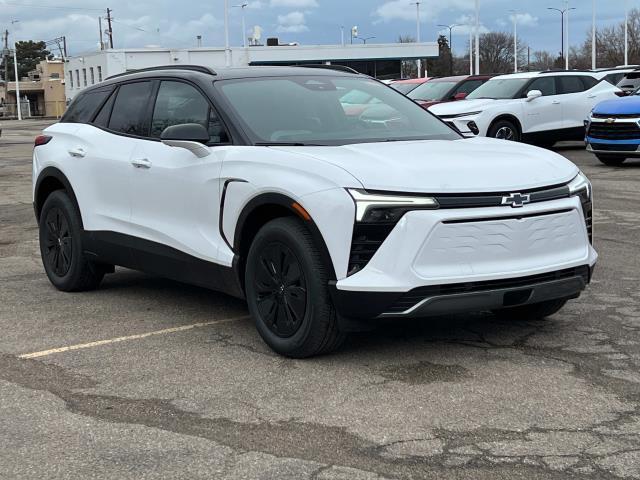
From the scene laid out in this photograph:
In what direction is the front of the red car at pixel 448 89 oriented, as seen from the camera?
facing the viewer and to the left of the viewer

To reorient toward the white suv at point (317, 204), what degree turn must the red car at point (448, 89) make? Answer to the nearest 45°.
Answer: approximately 45° to its left

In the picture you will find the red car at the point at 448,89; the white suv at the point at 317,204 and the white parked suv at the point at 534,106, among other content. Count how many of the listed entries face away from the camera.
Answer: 0

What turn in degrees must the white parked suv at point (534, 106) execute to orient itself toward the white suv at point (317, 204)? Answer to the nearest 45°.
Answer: approximately 45° to its left

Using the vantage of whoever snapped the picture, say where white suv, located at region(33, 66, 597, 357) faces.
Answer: facing the viewer and to the right of the viewer

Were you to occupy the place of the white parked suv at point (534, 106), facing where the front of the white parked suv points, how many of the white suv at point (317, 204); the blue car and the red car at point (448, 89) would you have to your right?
1

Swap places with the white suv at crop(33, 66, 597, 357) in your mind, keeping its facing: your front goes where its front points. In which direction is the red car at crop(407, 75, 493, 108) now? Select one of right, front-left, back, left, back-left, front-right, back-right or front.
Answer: back-left

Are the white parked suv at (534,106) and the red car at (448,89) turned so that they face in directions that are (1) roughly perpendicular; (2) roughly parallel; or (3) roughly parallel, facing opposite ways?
roughly parallel

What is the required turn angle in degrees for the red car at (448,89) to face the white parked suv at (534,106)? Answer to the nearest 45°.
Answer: approximately 90° to its left

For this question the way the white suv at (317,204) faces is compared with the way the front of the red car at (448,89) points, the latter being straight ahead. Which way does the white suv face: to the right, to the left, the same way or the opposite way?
to the left

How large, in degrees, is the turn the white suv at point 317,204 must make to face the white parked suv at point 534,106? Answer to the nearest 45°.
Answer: approximately 135° to its left
